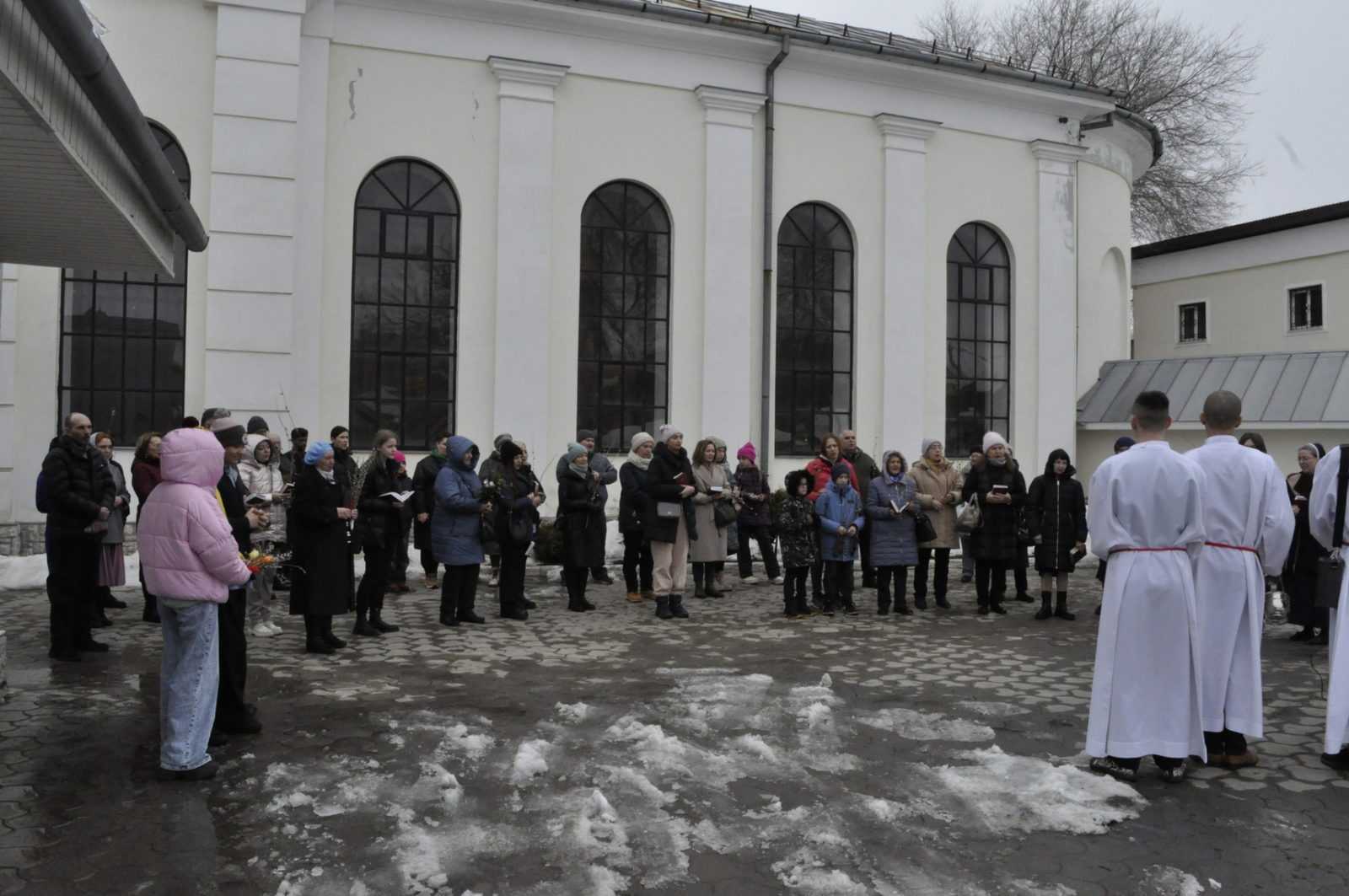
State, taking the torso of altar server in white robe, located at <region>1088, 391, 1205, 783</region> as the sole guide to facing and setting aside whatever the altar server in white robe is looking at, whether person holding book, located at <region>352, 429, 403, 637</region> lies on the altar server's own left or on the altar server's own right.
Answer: on the altar server's own left

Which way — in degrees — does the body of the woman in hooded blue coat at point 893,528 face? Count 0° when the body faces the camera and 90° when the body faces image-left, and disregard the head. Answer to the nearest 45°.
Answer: approximately 0°

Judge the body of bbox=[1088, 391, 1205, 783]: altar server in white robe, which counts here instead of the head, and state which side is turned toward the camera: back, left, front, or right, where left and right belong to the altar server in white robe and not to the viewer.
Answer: back

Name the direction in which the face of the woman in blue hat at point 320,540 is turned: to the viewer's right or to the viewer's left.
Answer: to the viewer's right

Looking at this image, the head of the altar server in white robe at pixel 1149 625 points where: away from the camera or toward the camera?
away from the camera

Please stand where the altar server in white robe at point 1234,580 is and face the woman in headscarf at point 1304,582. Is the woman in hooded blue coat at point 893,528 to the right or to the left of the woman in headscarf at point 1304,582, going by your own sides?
left

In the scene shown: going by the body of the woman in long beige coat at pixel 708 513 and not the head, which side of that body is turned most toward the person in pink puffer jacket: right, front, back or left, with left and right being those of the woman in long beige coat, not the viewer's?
right
